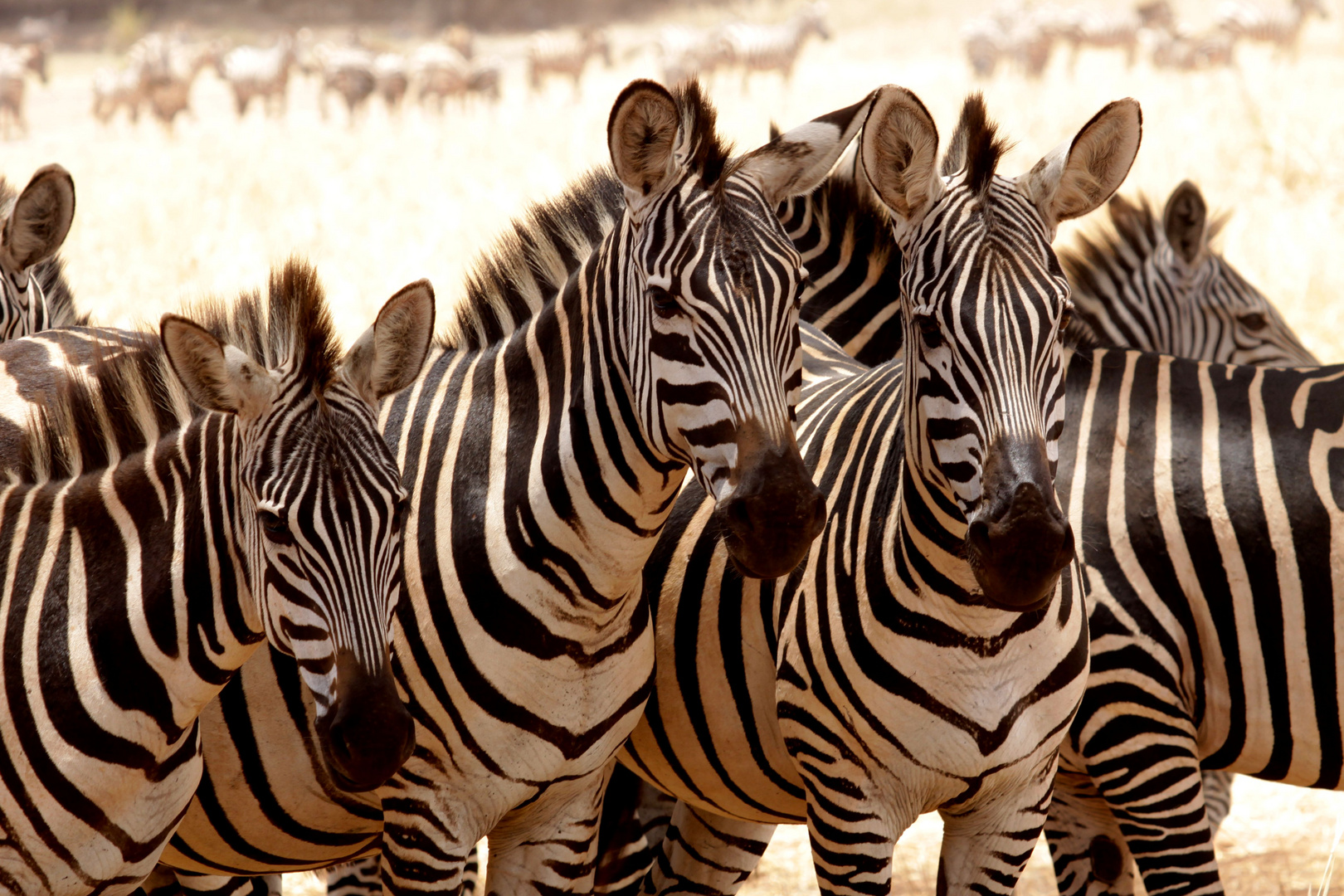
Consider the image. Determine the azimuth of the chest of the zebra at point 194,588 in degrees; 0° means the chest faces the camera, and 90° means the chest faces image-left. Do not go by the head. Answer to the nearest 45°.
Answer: approximately 315°

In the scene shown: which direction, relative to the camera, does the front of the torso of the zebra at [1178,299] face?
to the viewer's right

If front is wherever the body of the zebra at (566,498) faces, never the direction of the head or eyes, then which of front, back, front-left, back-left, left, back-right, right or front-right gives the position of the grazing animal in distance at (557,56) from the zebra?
back-left

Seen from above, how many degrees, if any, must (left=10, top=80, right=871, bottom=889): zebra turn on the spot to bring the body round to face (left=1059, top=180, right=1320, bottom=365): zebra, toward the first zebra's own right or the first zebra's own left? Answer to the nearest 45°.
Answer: approximately 90° to the first zebra's own left

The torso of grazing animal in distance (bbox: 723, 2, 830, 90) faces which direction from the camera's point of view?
to the viewer's right

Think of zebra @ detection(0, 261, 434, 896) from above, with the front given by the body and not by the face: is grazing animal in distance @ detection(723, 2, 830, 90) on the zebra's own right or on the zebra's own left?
on the zebra's own left

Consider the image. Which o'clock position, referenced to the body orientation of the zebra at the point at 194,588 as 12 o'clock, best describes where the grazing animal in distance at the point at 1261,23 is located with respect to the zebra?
The grazing animal in distance is roughly at 9 o'clock from the zebra.
